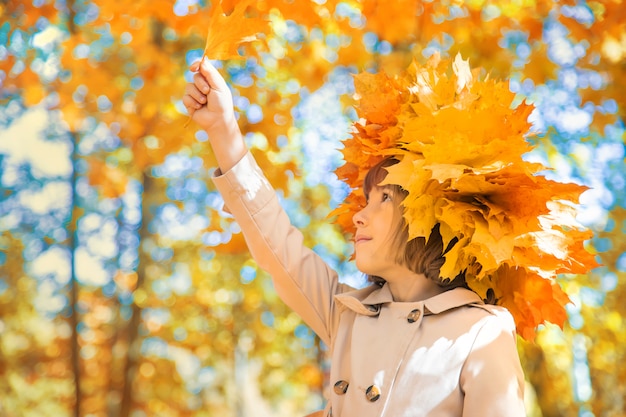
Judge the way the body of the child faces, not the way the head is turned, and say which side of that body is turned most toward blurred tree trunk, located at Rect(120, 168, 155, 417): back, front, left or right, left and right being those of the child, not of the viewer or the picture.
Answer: right

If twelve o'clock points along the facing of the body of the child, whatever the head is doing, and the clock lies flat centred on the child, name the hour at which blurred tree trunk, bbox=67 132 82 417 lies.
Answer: The blurred tree trunk is roughly at 3 o'clock from the child.

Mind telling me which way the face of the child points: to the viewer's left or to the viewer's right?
to the viewer's left

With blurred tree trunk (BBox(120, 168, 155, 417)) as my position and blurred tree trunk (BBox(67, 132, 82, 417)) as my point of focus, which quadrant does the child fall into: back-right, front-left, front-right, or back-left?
back-left

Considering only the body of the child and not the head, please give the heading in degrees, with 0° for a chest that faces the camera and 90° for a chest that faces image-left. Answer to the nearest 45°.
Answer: approximately 45°
